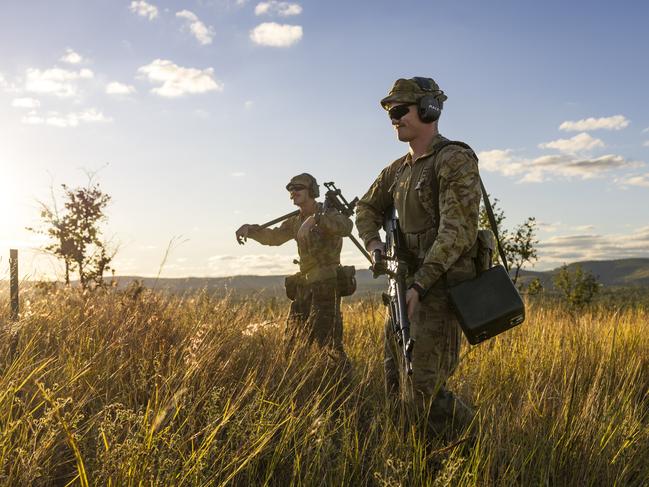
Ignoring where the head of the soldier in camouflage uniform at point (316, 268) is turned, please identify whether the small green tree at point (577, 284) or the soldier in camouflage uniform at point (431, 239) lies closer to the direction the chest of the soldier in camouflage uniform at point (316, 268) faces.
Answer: the soldier in camouflage uniform

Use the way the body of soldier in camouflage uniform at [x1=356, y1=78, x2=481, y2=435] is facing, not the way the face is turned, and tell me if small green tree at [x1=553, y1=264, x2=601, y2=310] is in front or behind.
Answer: behind

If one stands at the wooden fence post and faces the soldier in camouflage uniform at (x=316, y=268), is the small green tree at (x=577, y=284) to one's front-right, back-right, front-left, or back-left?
front-left

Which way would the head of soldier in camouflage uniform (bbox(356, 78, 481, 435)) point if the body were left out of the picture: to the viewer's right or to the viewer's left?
to the viewer's left

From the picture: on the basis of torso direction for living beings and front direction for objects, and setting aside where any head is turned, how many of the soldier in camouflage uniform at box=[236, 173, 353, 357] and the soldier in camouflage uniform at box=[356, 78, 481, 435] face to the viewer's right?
0

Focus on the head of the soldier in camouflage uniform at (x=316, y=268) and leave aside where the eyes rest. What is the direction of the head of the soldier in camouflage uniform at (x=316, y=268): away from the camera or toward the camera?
toward the camera

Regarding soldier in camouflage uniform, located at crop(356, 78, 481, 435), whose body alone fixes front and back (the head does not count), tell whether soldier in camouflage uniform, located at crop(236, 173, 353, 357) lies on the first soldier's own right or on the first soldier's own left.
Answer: on the first soldier's own right

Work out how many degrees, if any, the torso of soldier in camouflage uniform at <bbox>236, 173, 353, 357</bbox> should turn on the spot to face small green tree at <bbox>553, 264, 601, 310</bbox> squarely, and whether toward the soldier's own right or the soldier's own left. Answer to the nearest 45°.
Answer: approximately 180°

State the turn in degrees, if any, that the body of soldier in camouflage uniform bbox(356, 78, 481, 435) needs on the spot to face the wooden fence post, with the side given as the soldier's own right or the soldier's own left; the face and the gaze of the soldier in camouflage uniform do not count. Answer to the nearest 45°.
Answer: approximately 45° to the soldier's own right

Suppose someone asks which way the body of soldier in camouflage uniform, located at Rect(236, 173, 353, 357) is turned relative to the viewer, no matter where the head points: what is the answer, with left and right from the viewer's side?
facing the viewer and to the left of the viewer

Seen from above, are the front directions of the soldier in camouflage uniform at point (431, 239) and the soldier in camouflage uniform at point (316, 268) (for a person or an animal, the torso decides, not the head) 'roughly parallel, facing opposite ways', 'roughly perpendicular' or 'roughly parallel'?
roughly parallel

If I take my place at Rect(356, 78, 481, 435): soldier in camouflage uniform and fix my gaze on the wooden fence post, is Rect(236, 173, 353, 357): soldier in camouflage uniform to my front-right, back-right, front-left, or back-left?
front-right

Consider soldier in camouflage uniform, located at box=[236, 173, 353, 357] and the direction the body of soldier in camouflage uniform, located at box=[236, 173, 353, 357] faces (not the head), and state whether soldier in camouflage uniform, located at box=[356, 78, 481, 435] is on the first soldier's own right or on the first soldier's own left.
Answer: on the first soldier's own left

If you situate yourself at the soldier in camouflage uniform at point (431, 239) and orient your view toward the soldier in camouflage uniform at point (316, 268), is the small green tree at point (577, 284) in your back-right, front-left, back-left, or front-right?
front-right
